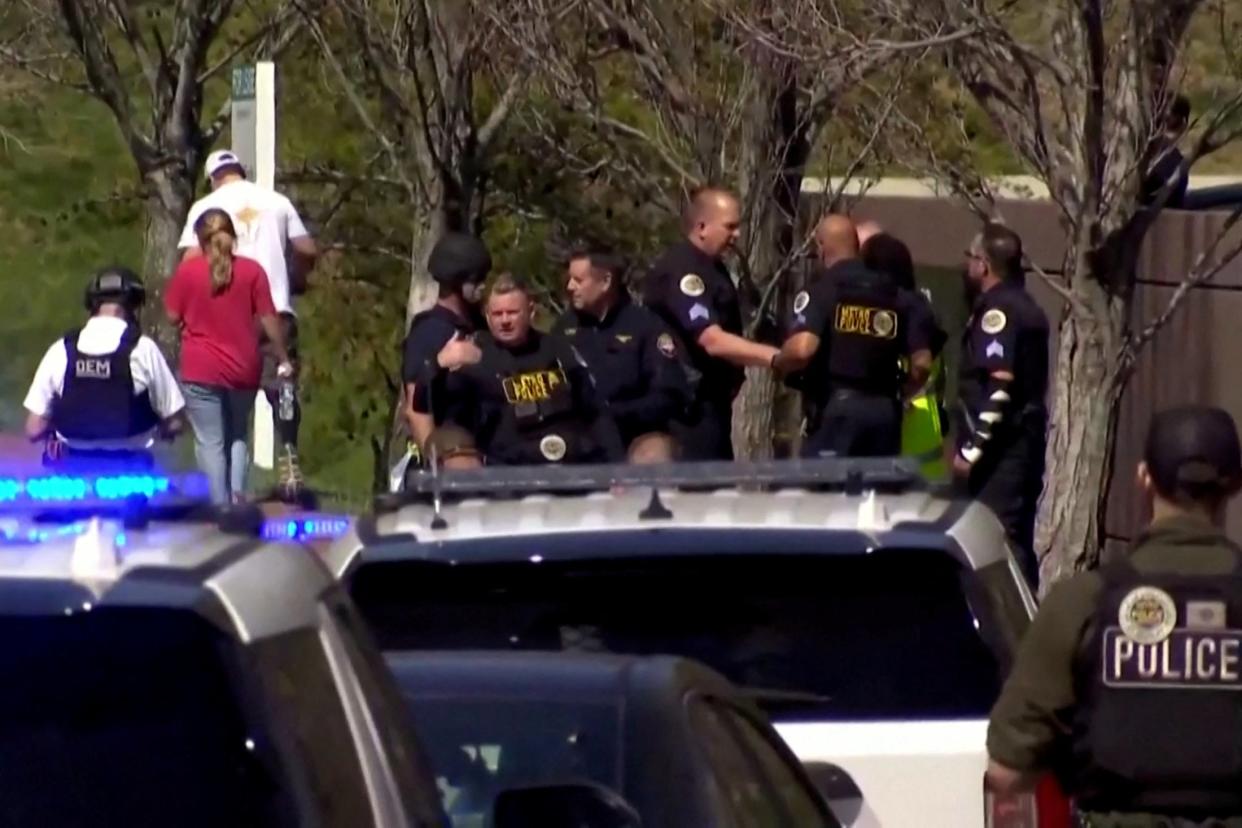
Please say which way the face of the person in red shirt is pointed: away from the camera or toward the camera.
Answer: away from the camera

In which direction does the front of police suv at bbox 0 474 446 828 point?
away from the camera

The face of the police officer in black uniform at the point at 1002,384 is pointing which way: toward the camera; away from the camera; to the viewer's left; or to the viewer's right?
to the viewer's left

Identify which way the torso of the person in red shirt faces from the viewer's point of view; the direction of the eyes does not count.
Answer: away from the camera

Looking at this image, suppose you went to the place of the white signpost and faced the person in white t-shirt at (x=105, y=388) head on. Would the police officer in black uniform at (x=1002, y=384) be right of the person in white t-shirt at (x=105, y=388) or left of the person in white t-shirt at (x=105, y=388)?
left

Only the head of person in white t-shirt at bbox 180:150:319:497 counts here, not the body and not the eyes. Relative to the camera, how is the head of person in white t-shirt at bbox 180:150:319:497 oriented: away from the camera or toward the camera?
away from the camera

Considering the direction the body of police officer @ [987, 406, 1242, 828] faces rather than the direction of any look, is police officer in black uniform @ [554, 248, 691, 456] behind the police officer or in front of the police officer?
in front

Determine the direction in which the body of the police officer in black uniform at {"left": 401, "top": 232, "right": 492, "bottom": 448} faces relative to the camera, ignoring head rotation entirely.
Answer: to the viewer's right

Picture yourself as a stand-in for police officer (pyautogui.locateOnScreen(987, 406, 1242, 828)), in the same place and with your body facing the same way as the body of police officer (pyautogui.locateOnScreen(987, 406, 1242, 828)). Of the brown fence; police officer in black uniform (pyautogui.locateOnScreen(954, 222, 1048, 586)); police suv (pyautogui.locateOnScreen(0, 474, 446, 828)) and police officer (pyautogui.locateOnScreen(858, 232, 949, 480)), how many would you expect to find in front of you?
3

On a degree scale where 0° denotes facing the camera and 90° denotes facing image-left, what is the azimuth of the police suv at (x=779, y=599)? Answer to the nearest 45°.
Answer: approximately 180°

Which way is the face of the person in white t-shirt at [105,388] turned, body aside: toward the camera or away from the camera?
away from the camera

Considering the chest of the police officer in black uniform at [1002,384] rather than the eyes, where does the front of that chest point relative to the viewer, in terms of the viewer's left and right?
facing away from the viewer and to the left of the viewer
